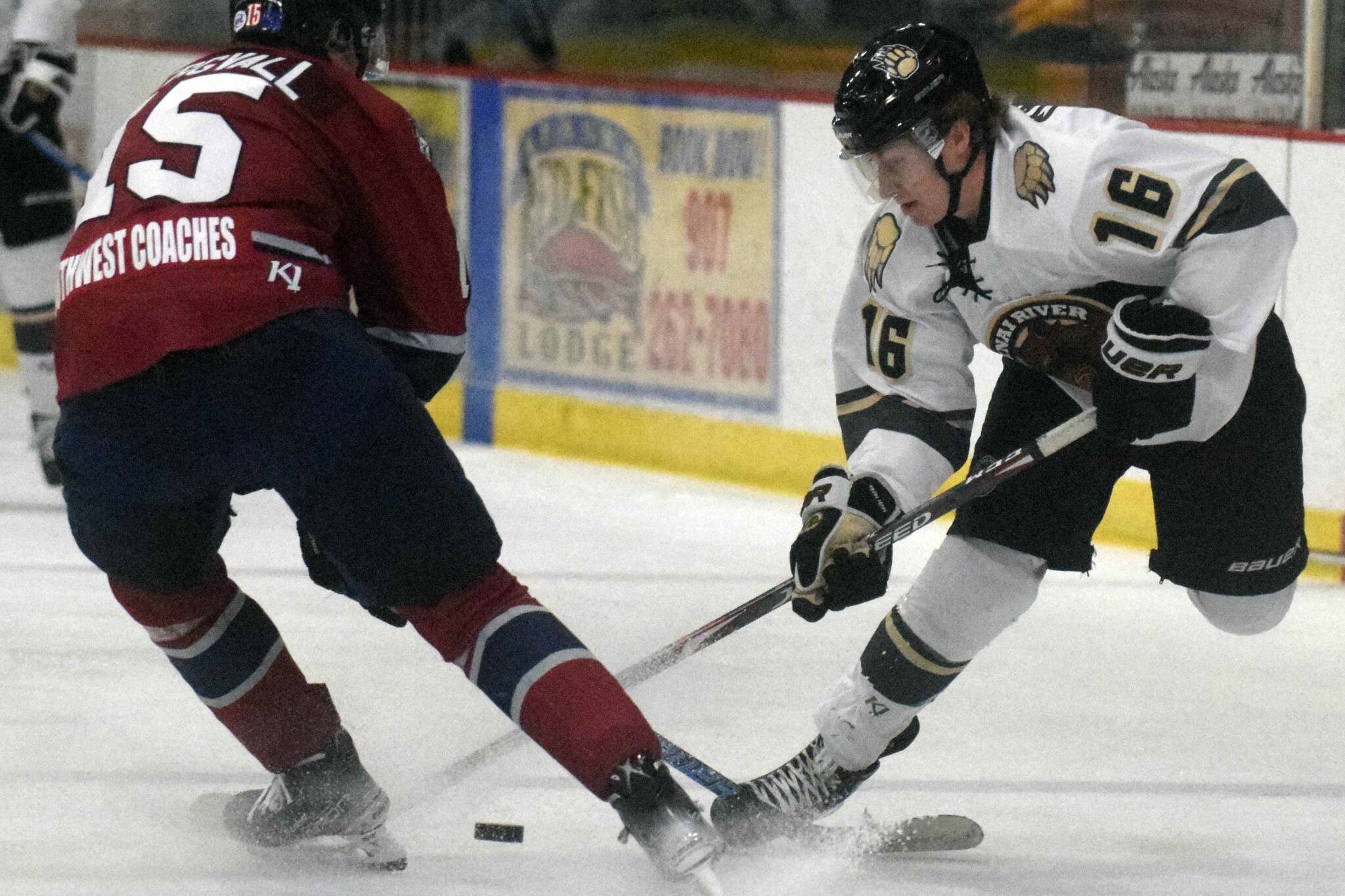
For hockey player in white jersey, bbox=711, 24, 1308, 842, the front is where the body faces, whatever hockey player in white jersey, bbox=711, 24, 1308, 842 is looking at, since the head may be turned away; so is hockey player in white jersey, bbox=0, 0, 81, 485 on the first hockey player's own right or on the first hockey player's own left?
on the first hockey player's own right

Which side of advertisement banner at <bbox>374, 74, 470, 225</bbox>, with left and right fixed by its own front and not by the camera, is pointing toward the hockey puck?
front

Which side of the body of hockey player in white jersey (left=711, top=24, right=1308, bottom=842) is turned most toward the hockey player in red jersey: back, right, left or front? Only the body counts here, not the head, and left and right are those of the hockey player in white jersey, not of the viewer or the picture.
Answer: front

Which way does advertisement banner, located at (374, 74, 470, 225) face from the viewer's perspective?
toward the camera

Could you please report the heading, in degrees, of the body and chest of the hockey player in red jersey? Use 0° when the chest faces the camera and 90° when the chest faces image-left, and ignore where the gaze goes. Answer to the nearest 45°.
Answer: approximately 225°

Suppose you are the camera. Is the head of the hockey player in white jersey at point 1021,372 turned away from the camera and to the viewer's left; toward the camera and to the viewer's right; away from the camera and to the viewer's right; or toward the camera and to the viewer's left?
toward the camera and to the viewer's left

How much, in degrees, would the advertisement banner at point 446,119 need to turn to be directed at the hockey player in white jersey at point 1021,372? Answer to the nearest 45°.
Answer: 0° — it already faces them
